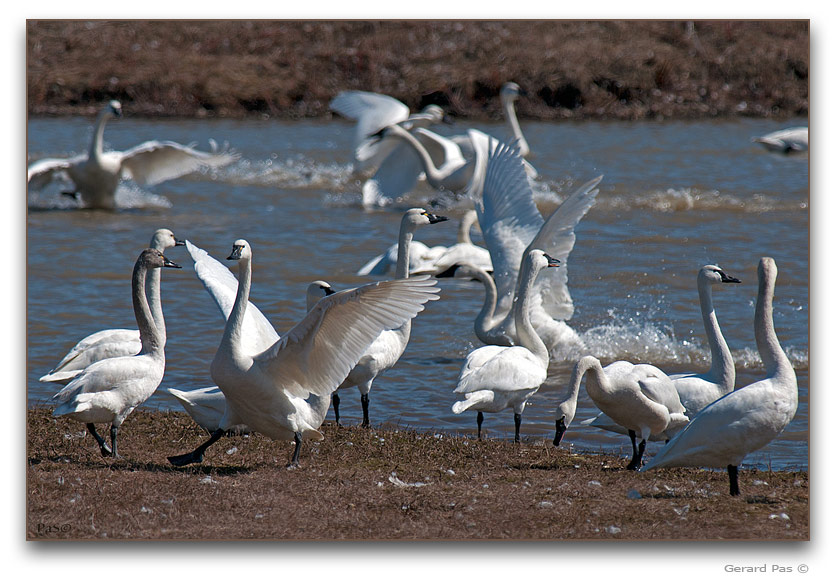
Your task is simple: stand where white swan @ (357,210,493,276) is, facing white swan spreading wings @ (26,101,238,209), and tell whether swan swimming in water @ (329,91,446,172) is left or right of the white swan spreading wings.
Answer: right

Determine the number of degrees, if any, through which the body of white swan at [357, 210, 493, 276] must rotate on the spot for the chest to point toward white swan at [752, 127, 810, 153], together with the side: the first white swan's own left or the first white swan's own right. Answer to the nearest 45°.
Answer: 0° — it already faces it

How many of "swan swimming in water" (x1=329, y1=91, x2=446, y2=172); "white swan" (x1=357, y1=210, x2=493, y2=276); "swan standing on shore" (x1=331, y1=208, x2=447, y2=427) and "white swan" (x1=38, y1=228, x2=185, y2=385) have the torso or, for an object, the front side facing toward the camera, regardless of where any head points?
0

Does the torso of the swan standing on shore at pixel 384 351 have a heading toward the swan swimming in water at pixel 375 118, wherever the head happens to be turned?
no

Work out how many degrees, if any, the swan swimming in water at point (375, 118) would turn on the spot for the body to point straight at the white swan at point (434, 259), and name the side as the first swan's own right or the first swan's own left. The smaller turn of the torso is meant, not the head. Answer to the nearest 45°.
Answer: approximately 90° to the first swan's own right

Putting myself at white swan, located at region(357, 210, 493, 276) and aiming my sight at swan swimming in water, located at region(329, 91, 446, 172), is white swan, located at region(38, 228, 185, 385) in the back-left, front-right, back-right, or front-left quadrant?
back-left

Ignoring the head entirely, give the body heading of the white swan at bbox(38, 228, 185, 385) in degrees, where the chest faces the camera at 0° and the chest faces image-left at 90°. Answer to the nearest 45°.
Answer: approximately 270°

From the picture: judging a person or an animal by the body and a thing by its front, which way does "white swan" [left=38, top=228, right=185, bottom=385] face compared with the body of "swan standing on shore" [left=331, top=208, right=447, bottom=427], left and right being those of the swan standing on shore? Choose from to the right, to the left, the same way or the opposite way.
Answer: the same way

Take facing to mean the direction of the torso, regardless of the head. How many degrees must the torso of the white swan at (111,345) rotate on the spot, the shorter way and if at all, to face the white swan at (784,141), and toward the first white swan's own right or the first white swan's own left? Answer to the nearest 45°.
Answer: approximately 45° to the first white swan's own left

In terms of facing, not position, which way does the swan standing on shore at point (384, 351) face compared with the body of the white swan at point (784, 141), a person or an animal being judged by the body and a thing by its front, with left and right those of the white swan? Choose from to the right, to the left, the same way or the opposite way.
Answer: the same way

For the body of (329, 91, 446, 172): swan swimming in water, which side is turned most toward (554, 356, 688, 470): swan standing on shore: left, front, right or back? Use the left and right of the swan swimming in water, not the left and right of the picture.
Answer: right

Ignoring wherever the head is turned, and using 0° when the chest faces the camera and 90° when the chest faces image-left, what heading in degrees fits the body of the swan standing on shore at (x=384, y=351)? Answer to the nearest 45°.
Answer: approximately 270°

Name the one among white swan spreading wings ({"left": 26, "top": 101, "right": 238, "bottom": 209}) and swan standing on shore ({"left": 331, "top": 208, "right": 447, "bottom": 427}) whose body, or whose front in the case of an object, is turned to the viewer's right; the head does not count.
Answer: the swan standing on shore

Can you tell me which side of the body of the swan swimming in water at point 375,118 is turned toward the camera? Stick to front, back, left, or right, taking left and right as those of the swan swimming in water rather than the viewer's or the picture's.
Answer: right

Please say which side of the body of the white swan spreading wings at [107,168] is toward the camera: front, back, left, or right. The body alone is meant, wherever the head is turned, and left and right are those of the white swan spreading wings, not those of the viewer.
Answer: front

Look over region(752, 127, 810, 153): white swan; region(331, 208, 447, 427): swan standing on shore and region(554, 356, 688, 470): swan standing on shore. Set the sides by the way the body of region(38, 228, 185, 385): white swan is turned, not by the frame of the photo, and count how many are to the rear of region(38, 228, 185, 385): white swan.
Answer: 0
